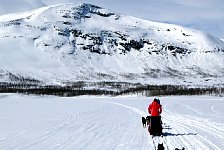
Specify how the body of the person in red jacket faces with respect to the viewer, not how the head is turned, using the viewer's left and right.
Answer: facing away from the viewer
